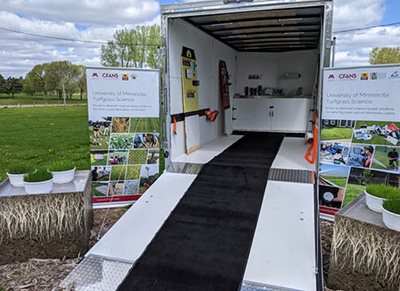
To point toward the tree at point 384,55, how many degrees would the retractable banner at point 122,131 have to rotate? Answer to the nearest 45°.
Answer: approximately 135° to its left

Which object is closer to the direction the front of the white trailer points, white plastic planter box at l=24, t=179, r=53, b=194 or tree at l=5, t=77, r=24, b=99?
the tree

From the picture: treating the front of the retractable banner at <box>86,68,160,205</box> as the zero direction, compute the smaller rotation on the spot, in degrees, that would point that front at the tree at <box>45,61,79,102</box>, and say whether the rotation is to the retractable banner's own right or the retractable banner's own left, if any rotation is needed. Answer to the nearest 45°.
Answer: approximately 180°

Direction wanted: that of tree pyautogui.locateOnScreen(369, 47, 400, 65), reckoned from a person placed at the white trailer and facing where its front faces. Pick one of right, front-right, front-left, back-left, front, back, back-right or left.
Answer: front-right

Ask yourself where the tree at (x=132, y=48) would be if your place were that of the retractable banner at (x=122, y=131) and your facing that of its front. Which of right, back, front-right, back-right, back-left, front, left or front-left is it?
back

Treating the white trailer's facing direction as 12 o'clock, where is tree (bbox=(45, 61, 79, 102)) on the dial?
The tree is roughly at 11 o'clock from the white trailer.

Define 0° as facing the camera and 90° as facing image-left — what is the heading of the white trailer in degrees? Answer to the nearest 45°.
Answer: approximately 180°

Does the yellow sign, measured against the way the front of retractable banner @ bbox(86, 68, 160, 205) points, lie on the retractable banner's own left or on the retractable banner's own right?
on the retractable banner's own left

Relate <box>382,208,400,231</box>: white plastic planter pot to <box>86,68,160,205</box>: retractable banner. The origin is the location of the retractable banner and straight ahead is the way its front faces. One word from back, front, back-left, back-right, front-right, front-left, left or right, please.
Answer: front-left

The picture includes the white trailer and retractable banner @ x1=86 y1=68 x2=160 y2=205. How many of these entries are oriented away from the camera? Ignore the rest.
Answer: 1

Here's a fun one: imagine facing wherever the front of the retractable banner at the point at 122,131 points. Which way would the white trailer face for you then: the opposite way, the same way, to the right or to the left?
the opposite way

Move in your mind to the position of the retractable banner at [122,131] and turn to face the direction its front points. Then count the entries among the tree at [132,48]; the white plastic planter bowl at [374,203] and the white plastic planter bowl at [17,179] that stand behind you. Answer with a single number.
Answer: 1

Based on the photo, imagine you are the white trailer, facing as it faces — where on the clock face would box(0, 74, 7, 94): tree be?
The tree is roughly at 11 o'clock from the white trailer.

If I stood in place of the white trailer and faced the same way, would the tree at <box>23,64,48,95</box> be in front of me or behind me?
in front

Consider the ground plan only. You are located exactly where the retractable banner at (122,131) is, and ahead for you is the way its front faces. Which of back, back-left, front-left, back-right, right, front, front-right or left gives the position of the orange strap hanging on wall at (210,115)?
back-left

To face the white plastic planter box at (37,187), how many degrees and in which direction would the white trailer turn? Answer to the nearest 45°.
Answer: approximately 135° to its left

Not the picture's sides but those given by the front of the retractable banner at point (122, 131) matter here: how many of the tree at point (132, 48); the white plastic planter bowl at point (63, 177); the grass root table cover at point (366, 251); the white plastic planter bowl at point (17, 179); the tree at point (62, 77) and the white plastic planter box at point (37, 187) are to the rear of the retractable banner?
2

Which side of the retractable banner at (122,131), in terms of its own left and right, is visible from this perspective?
front
